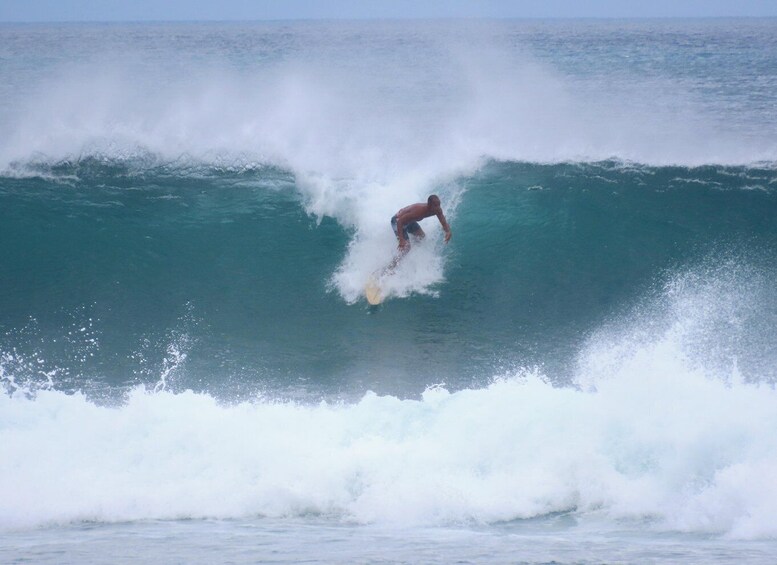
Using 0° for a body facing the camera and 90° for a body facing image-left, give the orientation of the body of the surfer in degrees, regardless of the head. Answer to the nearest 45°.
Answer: approximately 270°
